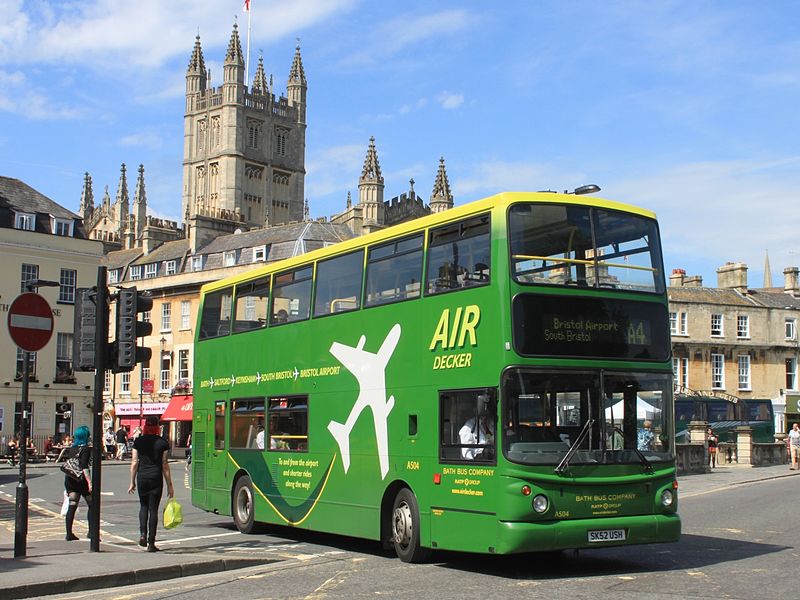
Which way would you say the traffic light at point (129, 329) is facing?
to the viewer's right

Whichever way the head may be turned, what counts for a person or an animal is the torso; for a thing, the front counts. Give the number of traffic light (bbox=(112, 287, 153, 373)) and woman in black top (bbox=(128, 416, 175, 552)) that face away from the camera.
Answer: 1

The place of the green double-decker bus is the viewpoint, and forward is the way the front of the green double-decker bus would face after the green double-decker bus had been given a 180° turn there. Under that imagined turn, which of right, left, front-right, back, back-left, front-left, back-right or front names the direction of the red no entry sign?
front-left

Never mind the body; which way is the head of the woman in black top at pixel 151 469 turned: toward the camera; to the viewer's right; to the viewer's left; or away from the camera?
away from the camera

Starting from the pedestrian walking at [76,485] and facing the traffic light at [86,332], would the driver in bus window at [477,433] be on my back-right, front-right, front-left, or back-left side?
front-left

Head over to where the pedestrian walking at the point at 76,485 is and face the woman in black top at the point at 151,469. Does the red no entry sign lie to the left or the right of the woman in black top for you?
right

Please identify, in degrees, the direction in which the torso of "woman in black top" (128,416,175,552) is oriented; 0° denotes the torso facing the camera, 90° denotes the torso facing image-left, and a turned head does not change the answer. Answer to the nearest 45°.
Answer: approximately 180°

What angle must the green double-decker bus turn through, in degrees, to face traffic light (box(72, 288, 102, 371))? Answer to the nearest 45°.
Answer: approximately 135° to its right

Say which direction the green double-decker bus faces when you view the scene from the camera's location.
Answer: facing the viewer and to the right of the viewer

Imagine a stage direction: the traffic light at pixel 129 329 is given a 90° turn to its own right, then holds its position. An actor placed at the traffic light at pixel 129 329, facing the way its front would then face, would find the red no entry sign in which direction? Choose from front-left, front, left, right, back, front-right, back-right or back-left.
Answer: right
